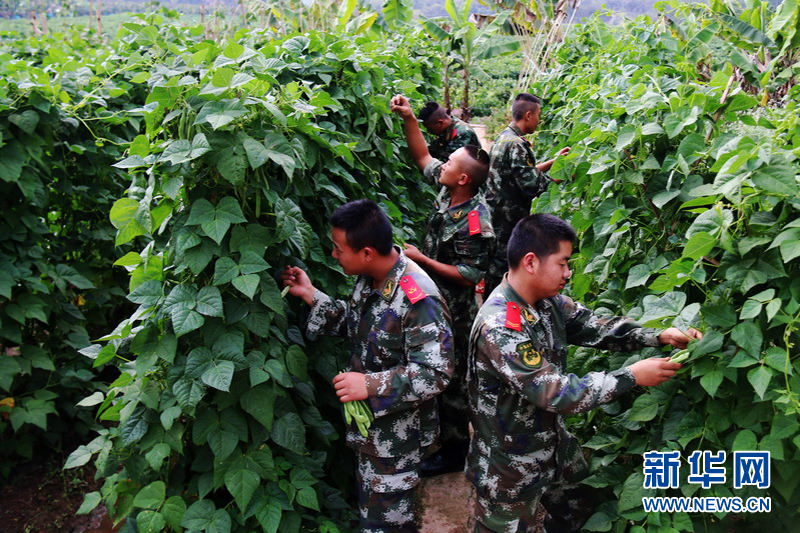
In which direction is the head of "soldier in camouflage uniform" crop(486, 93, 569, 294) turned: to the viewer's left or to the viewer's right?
to the viewer's right

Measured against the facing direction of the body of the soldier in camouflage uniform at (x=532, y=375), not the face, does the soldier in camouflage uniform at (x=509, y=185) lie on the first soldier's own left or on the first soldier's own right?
on the first soldier's own left

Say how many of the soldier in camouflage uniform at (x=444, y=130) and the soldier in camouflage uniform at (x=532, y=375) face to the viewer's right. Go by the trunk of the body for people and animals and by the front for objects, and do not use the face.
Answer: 1

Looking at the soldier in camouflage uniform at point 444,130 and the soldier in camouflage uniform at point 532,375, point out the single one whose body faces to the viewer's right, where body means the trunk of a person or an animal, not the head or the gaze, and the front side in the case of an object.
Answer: the soldier in camouflage uniform at point 532,375

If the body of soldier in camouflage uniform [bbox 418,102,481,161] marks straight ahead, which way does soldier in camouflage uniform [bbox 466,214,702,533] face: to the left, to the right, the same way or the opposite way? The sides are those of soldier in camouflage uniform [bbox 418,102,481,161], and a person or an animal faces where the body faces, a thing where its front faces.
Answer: the opposite way

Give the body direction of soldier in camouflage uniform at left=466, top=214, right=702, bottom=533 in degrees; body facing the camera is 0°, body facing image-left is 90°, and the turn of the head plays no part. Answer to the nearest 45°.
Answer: approximately 270°

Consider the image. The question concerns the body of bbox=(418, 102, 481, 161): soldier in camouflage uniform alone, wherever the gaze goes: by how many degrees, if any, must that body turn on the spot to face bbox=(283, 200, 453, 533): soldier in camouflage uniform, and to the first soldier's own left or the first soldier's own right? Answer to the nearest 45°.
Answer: approximately 90° to the first soldier's own left

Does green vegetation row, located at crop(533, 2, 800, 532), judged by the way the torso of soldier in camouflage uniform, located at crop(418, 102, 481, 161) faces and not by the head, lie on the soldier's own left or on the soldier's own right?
on the soldier's own left

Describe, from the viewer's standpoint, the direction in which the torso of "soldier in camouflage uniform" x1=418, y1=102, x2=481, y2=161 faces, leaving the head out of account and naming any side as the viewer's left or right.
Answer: facing to the left of the viewer

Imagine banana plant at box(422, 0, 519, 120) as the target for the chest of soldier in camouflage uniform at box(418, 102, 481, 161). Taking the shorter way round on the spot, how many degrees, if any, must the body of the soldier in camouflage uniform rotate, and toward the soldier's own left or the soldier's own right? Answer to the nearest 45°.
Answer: approximately 90° to the soldier's own right

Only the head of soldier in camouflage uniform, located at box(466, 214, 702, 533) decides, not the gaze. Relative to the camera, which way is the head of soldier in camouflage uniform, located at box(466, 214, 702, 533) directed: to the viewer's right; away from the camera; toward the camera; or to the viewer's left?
to the viewer's right

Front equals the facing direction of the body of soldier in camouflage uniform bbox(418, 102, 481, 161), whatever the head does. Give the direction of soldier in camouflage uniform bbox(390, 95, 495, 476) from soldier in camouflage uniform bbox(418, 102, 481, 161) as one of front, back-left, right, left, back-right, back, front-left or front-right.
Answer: left
